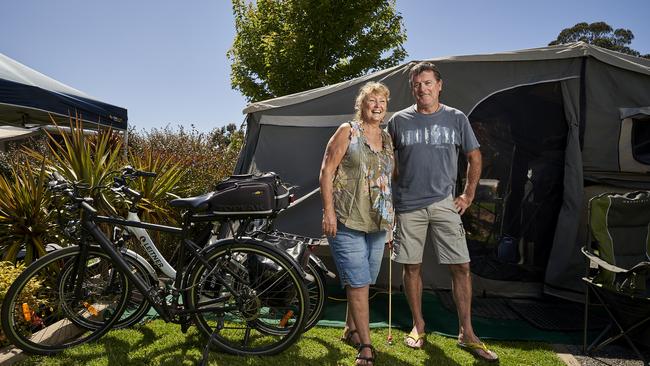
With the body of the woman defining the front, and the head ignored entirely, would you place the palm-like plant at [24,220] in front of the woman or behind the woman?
behind

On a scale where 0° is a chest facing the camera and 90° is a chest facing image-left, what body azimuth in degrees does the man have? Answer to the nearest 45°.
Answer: approximately 0°

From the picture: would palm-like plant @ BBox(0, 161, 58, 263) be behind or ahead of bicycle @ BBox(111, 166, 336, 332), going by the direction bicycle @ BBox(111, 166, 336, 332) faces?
ahead

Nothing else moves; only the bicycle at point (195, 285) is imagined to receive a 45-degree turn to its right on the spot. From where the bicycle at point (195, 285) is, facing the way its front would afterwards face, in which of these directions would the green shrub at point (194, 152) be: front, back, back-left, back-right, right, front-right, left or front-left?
front-right

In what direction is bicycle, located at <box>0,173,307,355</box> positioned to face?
to the viewer's left

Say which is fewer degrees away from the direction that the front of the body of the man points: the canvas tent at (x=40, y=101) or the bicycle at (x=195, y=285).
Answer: the bicycle

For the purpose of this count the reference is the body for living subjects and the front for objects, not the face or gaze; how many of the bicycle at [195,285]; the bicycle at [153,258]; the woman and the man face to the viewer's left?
2

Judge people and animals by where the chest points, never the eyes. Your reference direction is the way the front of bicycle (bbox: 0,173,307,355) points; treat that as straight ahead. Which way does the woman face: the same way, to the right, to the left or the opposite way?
to the left

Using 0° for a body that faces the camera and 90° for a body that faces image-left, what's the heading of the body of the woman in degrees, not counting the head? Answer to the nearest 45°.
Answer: approximately 315°

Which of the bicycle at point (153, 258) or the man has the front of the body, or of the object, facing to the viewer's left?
the bicycle

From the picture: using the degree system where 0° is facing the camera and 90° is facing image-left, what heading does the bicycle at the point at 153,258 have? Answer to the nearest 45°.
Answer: approximately 90°
